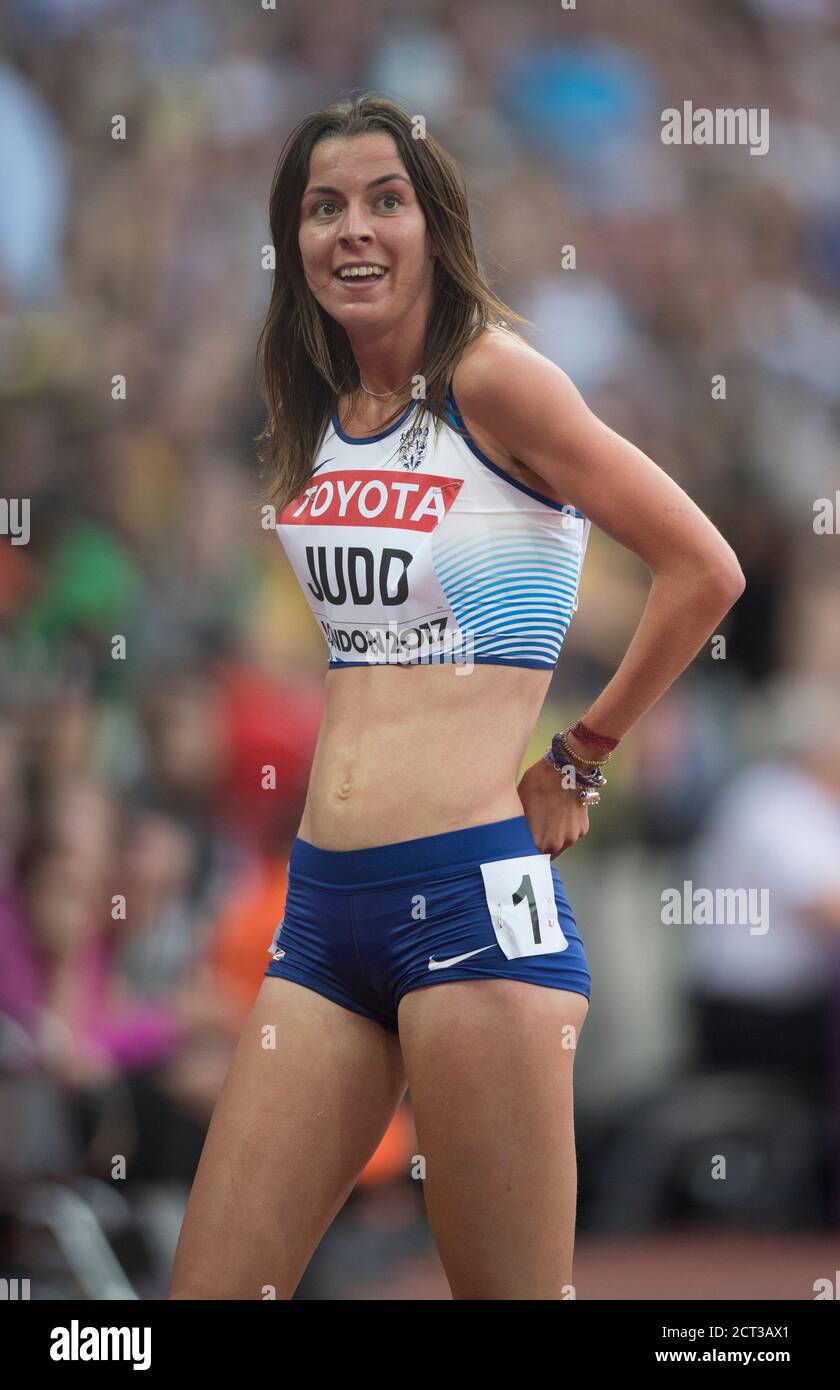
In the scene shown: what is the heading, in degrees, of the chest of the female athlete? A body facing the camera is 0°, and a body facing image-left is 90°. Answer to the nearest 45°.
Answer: approximately 45°
